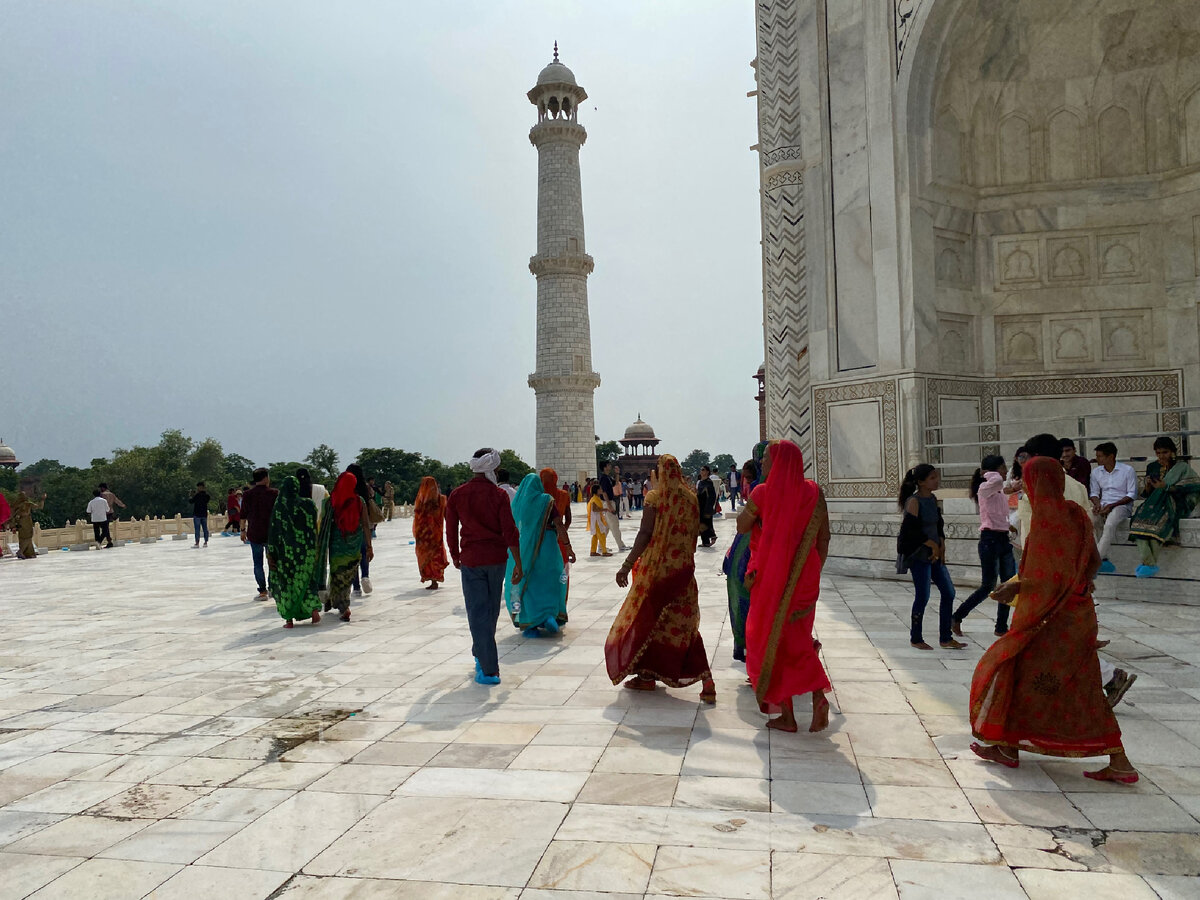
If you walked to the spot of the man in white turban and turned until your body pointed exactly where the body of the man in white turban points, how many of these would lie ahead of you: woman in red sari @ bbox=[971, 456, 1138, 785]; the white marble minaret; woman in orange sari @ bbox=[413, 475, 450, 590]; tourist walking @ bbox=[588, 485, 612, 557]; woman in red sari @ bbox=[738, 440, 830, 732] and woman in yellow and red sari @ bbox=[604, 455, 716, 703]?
3

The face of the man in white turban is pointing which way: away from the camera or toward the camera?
away from the camera

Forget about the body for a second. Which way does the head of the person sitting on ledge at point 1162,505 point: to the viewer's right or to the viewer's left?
to the viewer's left

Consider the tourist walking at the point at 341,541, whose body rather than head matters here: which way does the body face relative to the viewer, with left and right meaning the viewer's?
facing away from the viewer

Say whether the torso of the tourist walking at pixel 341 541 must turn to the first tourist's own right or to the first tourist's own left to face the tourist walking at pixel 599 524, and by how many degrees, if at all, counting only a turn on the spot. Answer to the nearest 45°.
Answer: approximately 45° to the first tourist's own right

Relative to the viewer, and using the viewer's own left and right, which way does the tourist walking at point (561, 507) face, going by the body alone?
facing away from the viewer

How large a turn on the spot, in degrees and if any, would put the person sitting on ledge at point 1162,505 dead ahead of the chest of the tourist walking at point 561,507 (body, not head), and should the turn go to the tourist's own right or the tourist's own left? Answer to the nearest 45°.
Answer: approximately 90° to the tourist's own right

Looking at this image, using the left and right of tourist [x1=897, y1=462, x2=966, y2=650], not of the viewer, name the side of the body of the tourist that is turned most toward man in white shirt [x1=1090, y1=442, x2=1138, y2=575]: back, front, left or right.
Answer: left

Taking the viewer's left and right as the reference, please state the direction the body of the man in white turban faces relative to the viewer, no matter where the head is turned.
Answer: facing away from the viewer
